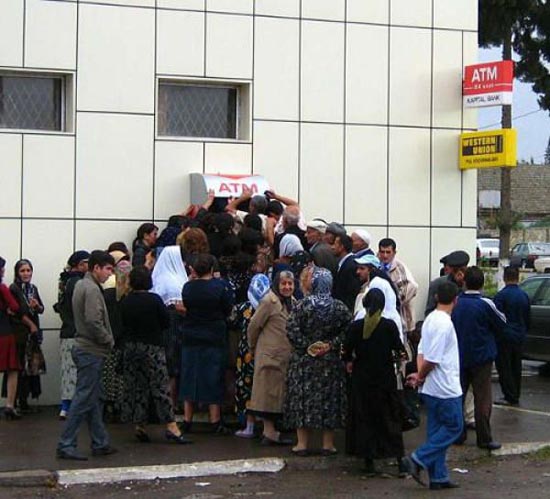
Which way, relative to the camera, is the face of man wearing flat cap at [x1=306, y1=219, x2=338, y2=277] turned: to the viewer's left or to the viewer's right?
to the viewer's left

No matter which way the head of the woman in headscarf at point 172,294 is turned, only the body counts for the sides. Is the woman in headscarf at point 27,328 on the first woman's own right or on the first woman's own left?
on the first woman's own left

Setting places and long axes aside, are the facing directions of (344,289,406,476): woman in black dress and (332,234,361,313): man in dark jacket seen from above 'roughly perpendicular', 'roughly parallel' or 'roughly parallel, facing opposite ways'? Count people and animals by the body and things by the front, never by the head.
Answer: roughly perpendicular

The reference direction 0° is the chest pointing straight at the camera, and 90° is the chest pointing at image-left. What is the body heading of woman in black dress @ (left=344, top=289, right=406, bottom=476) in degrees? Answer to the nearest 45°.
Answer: approximately 180°

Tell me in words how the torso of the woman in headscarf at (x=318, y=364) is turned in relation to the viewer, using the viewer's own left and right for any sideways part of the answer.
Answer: facing away from the viewer

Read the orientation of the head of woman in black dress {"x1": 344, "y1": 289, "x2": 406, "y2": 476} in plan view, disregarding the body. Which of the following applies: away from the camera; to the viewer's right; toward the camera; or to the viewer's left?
away from the camera

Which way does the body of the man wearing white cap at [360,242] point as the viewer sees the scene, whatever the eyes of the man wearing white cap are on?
to the viewer's left

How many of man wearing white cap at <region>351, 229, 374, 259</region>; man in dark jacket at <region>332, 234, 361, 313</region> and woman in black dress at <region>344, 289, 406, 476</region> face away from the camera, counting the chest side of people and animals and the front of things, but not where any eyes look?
1

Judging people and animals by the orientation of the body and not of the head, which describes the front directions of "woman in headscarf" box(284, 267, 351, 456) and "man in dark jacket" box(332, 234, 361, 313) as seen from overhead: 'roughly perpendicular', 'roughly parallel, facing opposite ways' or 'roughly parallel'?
roughly perpendicular

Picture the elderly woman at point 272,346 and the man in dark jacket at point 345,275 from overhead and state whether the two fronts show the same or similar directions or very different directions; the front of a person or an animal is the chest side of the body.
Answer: very different directions

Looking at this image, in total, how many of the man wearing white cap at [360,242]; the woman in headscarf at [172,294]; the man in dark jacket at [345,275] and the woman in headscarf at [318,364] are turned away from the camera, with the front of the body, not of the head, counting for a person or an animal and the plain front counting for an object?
2

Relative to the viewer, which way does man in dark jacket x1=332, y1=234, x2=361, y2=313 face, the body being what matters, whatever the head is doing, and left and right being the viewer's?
facing to the left of the viewer

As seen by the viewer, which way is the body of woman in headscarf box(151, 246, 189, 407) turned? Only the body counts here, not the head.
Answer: away from the camera
